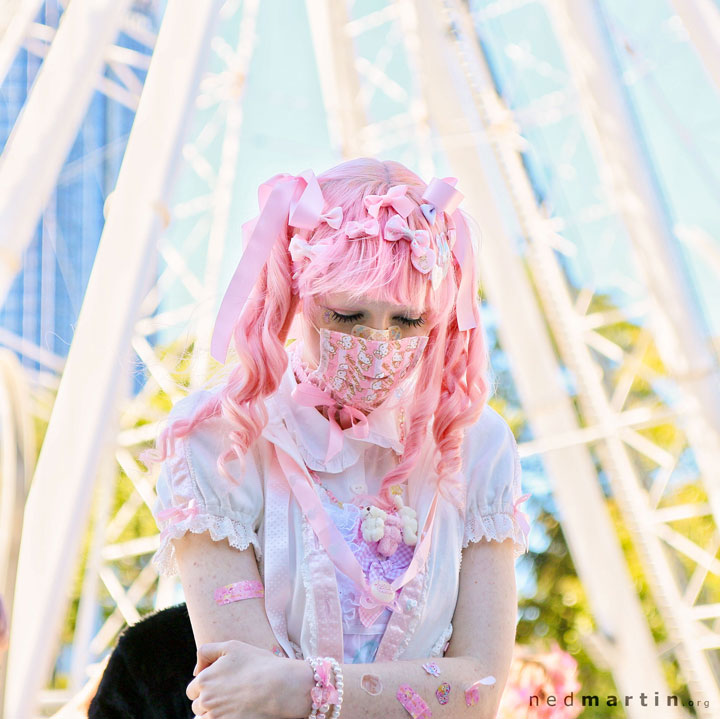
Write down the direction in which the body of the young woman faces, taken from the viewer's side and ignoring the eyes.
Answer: toward the camera
